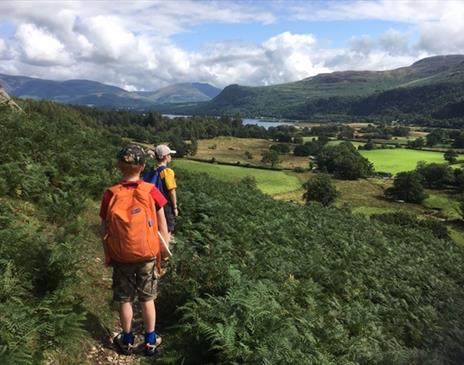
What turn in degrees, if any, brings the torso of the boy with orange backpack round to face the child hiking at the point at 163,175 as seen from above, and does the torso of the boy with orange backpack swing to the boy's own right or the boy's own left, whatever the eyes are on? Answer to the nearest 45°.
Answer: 0° — they already face them

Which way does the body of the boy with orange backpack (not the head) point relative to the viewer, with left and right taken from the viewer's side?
facing away from the viewer

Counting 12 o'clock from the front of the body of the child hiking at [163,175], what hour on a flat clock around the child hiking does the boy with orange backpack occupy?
The boy with orange backpack is roughly at 5 o'clock from the child hiking.

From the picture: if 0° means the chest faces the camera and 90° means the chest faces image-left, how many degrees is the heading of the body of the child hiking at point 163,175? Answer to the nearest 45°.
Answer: approximately 225°

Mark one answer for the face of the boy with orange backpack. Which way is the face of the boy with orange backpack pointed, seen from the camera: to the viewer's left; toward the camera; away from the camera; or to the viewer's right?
away from the camera
